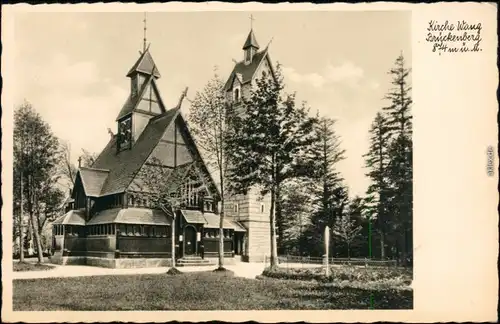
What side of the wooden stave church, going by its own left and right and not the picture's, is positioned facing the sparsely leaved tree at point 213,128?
front

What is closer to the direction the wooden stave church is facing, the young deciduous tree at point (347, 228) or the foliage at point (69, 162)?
the young deciduous tree

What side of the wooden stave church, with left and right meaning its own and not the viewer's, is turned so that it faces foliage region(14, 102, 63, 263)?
right

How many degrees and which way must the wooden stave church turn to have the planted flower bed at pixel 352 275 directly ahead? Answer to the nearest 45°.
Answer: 0° — it already faces it

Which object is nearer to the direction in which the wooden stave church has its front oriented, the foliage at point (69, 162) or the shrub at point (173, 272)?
the shrub

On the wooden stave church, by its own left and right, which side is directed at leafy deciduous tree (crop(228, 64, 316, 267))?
front

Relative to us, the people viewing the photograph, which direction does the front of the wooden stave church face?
facing the viewer and to the right of the viewer
